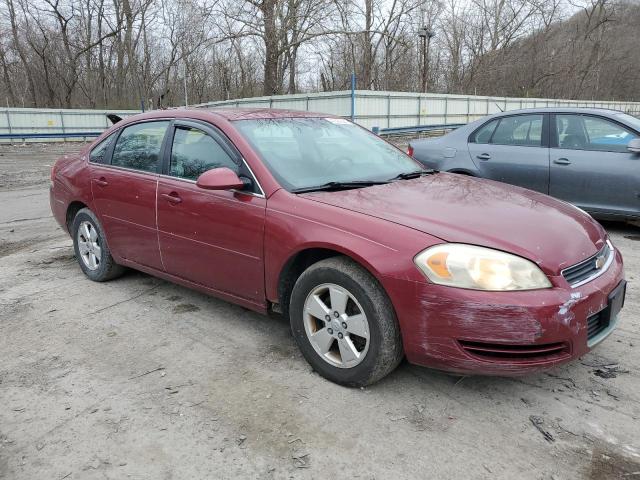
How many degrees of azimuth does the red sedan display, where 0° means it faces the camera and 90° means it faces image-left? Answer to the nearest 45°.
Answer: approximately 315°

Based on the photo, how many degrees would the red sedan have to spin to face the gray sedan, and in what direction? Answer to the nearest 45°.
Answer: approximately 90° to its left

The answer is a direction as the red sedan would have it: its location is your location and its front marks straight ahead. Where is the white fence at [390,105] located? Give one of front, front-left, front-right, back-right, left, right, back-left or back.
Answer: back-left

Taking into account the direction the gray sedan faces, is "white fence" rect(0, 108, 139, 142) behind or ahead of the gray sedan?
behind

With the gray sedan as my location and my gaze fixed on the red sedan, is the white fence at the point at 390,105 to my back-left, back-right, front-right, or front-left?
back-right

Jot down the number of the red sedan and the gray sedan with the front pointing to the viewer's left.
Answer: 0

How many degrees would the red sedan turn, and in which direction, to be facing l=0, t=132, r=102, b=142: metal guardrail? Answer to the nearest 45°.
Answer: approximately 180°

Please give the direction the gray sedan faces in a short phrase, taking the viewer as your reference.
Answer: facing to the right of the viewer

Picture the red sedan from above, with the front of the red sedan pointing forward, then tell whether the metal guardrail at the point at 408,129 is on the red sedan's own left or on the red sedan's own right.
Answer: on the red sedan's own left
